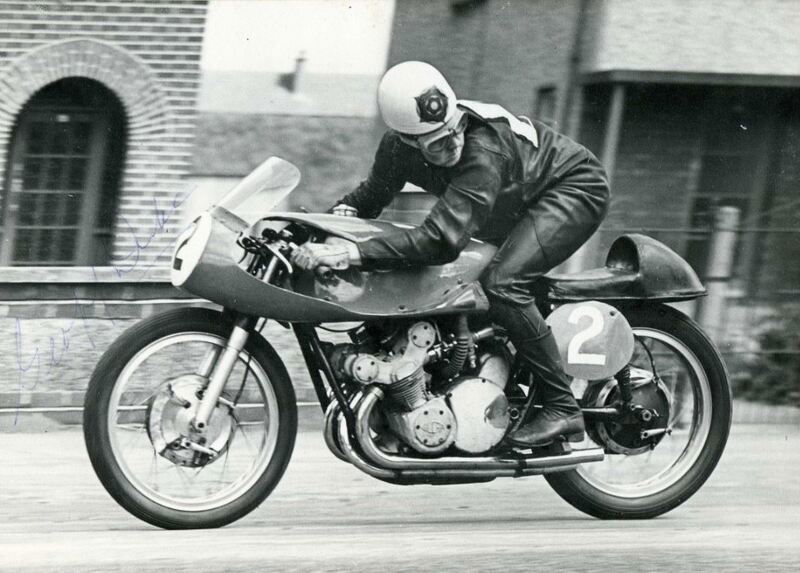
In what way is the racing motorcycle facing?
to the viewer's left
